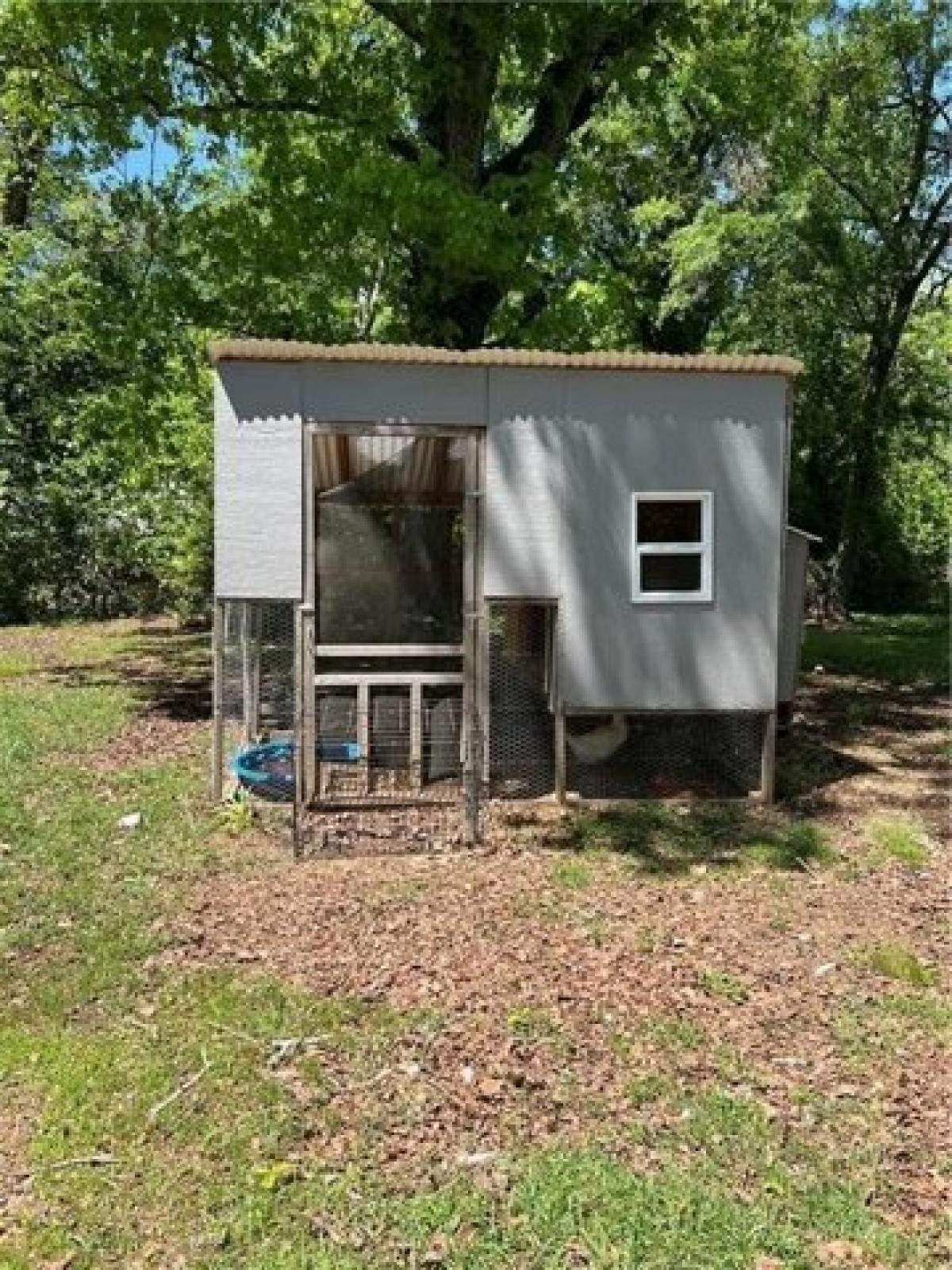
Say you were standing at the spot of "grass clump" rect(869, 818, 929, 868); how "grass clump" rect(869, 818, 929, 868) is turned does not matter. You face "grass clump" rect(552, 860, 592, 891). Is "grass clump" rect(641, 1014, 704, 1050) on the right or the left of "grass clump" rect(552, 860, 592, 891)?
left

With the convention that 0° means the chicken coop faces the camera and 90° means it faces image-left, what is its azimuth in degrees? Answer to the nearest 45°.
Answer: approximately 0°

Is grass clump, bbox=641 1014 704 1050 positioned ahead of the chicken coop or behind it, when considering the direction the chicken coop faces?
ahead

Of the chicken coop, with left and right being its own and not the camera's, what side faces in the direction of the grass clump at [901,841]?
left

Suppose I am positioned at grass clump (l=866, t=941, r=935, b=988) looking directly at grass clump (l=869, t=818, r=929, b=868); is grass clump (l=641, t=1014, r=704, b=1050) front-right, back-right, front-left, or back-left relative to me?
back-left

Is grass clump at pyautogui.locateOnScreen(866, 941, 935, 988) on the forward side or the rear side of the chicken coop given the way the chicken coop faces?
on the forward side

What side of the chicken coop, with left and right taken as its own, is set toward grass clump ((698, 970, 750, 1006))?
front
